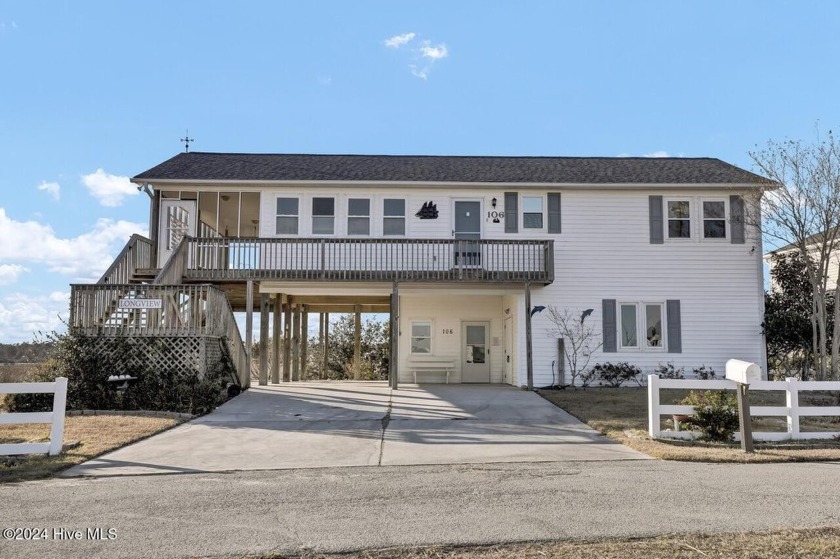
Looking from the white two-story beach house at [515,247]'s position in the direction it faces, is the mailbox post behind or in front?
in front

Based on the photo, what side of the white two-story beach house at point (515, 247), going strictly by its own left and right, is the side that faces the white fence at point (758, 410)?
front

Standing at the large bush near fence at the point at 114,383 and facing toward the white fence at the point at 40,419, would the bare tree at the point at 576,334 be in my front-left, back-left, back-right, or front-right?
back-left

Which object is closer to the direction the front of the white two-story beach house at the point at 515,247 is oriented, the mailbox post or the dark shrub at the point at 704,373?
the mailbox post

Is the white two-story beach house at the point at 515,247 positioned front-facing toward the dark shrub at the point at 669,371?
no

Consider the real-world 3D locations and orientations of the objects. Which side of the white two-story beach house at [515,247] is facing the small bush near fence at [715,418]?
front

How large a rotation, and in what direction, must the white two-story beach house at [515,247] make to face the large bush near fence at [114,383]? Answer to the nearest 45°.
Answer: approximately 45° to its right

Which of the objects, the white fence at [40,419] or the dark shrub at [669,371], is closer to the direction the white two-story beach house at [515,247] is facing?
the white fence

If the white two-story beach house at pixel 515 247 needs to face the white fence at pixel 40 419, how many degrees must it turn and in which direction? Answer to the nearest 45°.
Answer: approximately 45° to its right

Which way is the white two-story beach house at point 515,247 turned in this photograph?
toward the camera

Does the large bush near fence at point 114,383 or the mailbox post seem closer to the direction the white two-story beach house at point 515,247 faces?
the mailbox post

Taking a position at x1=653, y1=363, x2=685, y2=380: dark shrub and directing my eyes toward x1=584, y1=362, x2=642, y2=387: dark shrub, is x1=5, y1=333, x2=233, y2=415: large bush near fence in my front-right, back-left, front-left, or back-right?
front-left
